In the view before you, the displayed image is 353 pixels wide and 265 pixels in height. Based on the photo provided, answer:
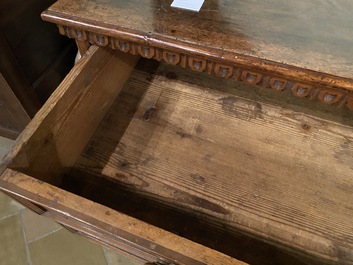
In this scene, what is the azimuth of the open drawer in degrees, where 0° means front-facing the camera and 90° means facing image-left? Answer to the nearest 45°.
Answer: approximately 45°
